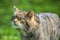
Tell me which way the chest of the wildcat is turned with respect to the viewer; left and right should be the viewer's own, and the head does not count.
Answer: facing the viewer and to the left of the viewer
